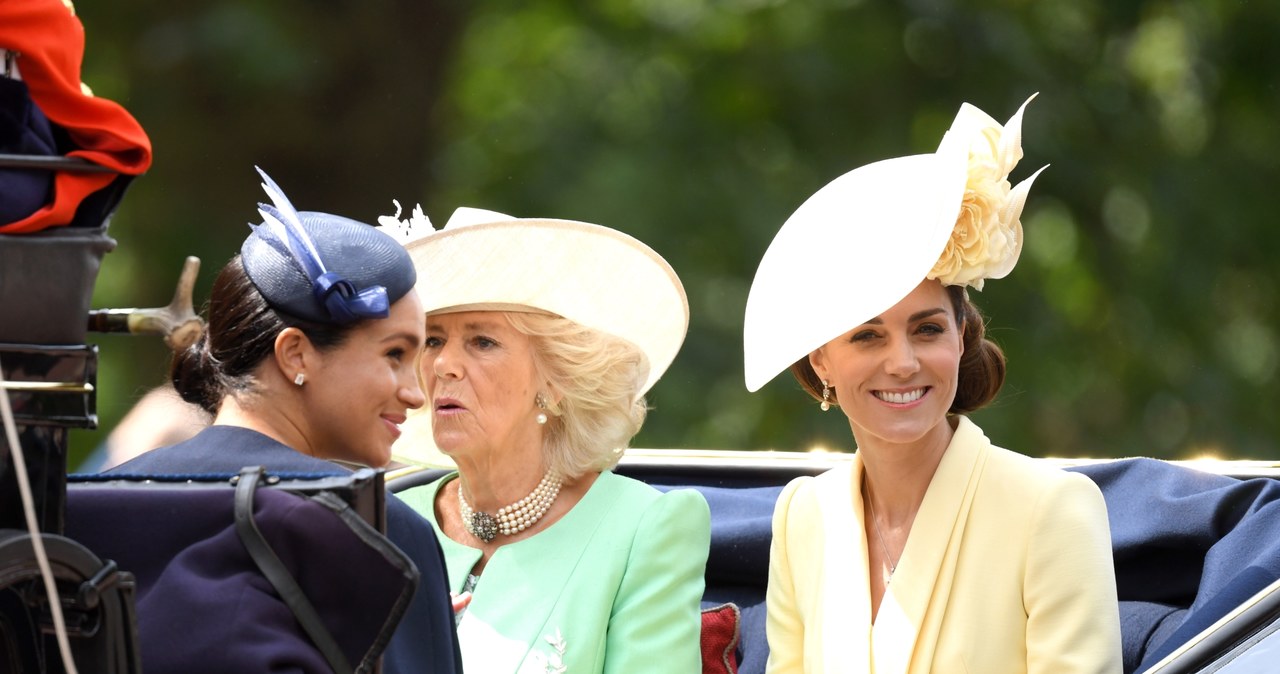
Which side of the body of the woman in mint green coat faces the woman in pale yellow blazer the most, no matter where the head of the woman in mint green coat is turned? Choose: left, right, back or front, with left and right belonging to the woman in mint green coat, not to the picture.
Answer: left

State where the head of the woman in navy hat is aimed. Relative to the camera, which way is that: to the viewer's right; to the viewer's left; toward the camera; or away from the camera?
to the viewer's right

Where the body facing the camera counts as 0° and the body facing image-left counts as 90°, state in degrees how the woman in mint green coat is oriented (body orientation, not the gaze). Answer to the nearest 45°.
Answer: approximately 45°

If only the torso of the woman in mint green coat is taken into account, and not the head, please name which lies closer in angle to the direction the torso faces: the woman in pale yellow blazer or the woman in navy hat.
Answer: the woman in navy hat
